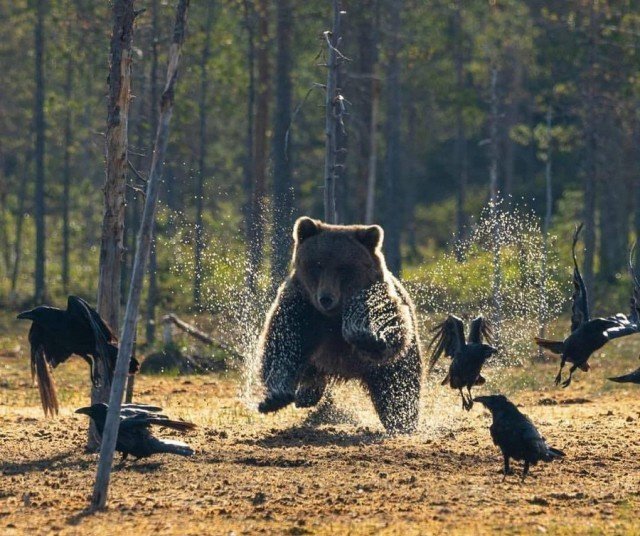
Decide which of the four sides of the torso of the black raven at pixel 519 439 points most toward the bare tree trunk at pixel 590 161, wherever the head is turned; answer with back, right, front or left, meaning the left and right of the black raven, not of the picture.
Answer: right

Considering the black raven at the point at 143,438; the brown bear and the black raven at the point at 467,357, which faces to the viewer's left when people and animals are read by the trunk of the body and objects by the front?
the black raven at the point at 143,438

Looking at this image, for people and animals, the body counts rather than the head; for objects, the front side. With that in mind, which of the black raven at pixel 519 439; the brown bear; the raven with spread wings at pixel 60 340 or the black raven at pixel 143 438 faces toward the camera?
the brown bear

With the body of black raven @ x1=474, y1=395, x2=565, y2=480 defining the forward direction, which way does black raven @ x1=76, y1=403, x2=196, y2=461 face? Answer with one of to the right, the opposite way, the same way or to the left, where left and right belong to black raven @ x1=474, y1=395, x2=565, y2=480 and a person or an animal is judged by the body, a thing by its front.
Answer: the same way

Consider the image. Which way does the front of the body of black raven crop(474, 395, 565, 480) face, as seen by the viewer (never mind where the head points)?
to the viewer's left

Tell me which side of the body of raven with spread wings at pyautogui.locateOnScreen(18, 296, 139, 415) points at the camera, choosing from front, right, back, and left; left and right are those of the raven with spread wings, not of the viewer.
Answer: left

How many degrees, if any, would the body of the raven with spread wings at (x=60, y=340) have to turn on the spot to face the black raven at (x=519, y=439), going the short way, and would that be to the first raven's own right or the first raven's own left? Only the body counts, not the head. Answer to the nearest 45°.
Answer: approximately 135° to the first raven's own left

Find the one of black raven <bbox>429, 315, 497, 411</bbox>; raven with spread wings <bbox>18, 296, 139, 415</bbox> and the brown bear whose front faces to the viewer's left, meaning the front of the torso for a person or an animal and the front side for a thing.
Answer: the raven with spread wings

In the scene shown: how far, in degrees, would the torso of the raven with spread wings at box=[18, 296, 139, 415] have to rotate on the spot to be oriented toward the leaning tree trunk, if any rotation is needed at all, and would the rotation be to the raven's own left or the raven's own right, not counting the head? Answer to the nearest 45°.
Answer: approximately 90° to the raven's own left

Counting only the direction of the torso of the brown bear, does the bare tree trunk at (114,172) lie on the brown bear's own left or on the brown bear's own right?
on the brown bear's own right

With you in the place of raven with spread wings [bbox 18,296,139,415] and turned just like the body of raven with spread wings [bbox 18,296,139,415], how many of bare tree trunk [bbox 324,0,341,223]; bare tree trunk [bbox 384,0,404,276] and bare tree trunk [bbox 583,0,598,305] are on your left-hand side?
0

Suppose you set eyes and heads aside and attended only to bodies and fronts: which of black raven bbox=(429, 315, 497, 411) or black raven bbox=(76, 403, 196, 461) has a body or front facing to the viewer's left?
black raven bbox=(76, 403, 196, 461)

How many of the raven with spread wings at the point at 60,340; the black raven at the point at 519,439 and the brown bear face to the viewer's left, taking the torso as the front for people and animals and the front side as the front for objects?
2

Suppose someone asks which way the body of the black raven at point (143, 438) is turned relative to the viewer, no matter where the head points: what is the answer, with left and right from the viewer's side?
facing to the left of the viewer

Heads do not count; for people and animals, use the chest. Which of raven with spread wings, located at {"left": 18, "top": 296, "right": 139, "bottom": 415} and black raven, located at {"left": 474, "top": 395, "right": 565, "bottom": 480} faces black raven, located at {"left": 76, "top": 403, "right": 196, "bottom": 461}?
black raven, located at {"left": 474, "top": 395, "right": 565, "bottom": 480}

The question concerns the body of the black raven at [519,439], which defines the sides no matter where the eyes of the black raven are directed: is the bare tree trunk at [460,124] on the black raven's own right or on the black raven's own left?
on the black raven's own right

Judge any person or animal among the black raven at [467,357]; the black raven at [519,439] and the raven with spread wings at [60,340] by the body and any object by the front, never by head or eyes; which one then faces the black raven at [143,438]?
the black raven at [519,439]

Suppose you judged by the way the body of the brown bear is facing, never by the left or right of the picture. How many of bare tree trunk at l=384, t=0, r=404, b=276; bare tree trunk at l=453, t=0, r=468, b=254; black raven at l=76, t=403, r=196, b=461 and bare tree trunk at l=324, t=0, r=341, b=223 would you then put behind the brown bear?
3

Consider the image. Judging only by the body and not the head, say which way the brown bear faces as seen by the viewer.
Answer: toward the camera

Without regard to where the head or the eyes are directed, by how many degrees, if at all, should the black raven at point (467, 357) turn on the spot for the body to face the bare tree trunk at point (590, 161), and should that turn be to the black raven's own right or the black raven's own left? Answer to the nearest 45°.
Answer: approximately 135° to the black raven's own left

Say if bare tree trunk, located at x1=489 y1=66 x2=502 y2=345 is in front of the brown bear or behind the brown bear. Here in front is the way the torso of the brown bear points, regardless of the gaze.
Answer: behind
